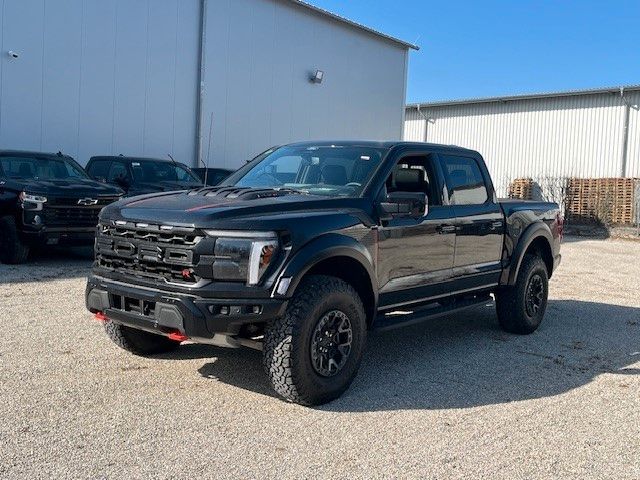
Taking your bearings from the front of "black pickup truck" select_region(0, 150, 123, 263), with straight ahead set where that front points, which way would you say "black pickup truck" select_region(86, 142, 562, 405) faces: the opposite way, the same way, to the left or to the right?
to the right

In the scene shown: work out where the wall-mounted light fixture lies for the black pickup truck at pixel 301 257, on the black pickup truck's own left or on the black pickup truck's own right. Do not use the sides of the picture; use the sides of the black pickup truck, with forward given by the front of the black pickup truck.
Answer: on the black pickup truck's own right

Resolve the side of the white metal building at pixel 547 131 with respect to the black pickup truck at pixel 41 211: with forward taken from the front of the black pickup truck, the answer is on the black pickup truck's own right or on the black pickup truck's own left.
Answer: on the black pickup truck's own left

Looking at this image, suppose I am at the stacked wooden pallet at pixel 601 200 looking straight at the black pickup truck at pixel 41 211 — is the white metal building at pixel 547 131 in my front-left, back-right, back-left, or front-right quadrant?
back-right

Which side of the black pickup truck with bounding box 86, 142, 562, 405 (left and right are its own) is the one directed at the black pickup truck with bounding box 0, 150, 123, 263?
right

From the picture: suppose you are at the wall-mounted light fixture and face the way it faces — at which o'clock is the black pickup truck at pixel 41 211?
The black pickup truck is roughly at 2 o'clock from the wall-mounted light fixture.

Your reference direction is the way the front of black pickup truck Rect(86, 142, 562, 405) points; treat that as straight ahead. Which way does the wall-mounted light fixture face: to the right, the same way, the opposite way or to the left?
to the left

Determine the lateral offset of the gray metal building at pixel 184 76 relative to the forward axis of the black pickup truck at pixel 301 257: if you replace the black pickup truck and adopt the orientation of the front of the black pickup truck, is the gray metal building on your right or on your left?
on your right

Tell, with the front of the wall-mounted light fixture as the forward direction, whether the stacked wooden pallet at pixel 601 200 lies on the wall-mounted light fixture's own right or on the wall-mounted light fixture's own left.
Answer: on the wall-mounted light fixture's own left

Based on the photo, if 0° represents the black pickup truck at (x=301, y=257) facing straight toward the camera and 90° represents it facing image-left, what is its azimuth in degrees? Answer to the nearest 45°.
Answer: approximately 45°

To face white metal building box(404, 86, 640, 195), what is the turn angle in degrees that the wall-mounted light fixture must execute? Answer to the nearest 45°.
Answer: approximately 90° to its left
